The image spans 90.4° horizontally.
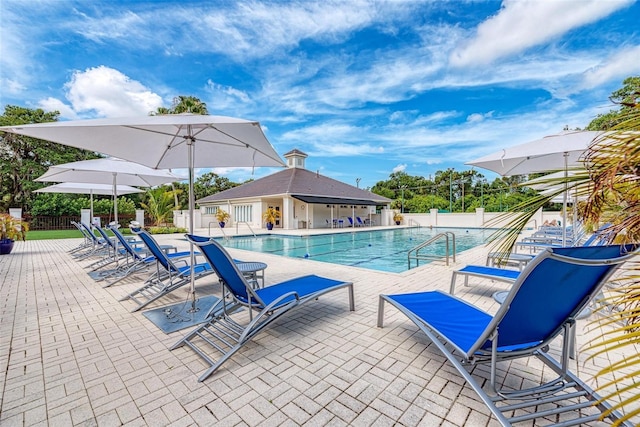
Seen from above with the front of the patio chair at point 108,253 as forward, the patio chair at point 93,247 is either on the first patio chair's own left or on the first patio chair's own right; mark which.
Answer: on the first patio chair's own left

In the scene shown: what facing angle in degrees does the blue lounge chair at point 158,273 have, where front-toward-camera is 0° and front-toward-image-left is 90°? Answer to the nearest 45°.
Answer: approximately 225°

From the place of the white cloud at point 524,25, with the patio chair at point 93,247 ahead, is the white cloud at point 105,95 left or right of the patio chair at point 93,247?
right

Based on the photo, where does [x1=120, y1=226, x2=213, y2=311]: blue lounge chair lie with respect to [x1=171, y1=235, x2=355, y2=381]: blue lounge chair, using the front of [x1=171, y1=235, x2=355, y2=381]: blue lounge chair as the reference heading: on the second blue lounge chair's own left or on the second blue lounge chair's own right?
on the second blue lounge chair's own left

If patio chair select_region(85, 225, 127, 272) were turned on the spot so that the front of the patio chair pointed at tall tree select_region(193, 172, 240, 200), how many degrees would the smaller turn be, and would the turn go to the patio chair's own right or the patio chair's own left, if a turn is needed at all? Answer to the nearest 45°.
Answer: approximately 45° to the patio chair's own left

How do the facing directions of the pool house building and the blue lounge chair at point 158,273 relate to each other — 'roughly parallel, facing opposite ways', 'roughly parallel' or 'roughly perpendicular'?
roughly perpendicular

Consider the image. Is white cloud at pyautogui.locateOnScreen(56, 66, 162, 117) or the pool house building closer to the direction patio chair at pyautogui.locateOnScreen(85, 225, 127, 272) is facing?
the pool house building
